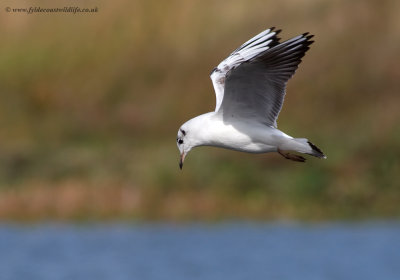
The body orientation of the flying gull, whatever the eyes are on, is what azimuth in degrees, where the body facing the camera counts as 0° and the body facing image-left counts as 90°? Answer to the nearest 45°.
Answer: approximately 90°
